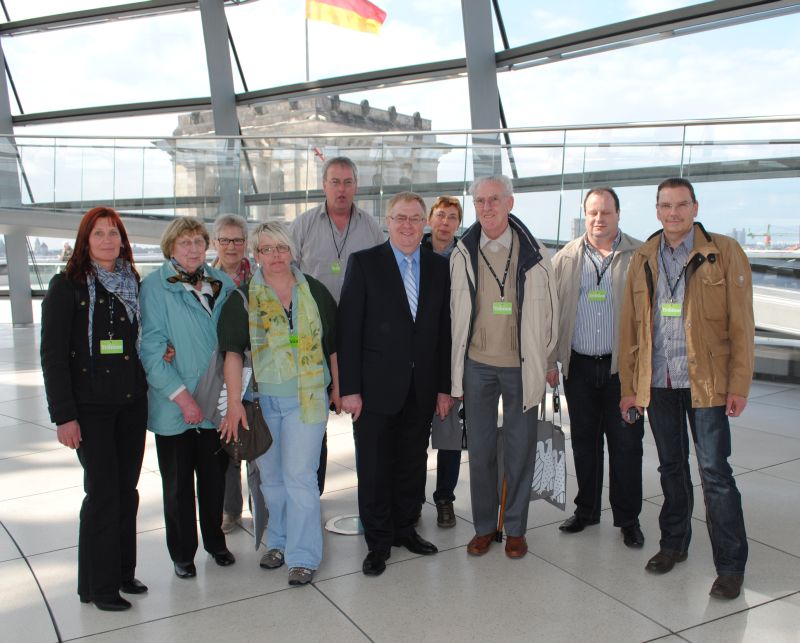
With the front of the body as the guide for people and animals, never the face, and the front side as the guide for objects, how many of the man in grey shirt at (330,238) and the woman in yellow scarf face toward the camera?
2

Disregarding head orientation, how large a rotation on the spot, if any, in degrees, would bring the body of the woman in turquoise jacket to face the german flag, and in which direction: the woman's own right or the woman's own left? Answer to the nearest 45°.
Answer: approximately 135° to the woman's own left

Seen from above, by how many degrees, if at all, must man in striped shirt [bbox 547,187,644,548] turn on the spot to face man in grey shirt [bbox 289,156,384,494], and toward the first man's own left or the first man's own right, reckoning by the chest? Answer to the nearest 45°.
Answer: approximately 90° to the first man's own right

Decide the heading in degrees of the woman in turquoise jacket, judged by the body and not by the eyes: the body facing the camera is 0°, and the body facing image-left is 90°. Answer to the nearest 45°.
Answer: approximately 315°

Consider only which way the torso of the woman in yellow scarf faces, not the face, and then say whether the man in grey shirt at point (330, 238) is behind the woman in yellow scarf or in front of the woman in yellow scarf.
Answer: behind

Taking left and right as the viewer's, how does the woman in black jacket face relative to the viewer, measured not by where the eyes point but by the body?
facing the viewer and to the right of the viewer

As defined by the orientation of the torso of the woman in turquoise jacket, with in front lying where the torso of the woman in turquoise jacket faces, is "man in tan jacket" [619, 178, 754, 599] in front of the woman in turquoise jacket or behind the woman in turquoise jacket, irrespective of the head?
in front

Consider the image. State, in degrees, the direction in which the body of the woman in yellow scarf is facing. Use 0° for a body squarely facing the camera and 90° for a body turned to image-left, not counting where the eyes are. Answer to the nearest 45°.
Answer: approximately 0°

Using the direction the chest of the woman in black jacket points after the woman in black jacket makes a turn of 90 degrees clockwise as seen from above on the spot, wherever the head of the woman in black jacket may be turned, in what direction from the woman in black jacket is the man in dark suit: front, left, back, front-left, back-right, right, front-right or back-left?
back-left

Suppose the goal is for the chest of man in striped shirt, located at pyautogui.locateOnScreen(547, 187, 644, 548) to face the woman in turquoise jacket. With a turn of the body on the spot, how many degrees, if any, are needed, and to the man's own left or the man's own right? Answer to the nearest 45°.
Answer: approximately 45° to the man's own right
